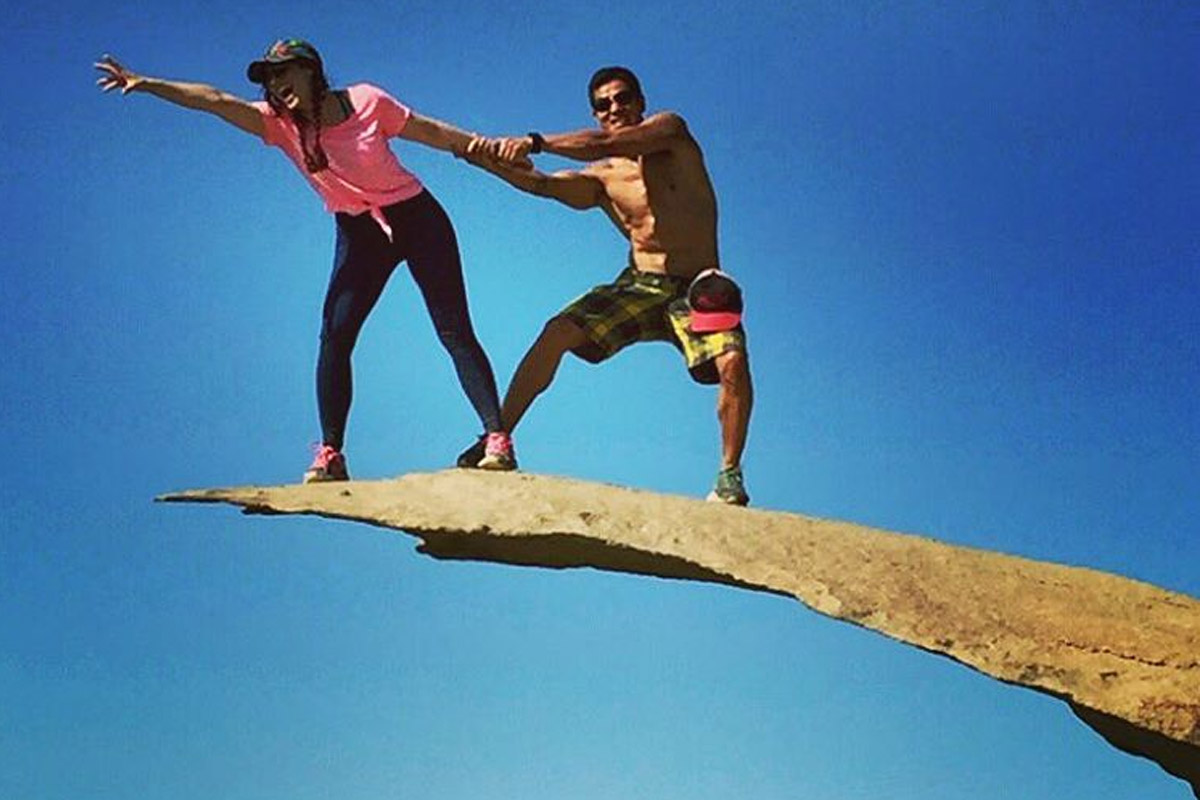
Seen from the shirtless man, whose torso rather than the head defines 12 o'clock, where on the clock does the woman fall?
The woman is roughly at 1 o'clock from the shirtless man.

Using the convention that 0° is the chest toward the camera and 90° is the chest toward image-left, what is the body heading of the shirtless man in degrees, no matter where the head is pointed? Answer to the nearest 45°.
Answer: approximately 45°

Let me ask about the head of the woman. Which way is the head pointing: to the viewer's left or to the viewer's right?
to the viewer's left
